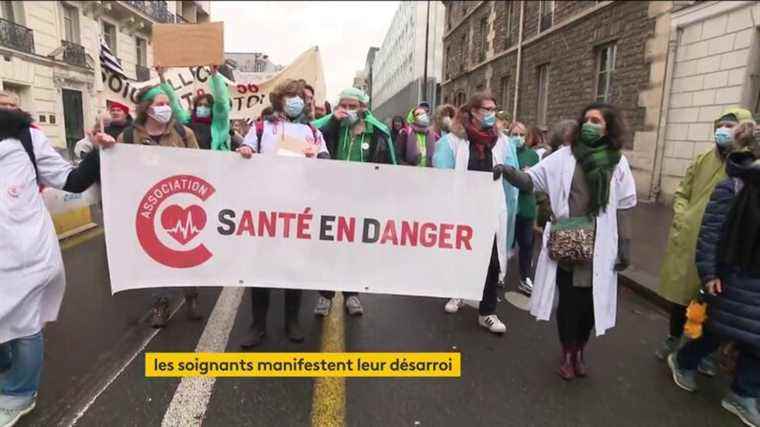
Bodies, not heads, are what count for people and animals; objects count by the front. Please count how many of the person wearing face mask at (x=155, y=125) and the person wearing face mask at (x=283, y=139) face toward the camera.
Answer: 2

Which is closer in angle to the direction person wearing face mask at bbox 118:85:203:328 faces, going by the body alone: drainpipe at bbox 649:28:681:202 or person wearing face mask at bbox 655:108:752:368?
the person wearing face mask

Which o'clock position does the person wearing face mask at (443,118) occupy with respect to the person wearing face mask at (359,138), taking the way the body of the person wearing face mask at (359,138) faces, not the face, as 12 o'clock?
the person wearing face mask at (443,118) is roughly at 7 o'clock from the person wearing face mask at (359,138).

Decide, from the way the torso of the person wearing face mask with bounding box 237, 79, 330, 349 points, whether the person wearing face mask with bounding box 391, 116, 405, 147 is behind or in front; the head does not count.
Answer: behind

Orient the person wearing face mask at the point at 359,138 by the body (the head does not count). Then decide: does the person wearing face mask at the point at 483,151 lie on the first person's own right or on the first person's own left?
on the first person's own left

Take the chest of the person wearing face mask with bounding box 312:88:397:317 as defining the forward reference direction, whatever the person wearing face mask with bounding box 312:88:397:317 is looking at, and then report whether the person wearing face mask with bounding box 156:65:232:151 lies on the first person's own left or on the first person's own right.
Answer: on the first person's own right

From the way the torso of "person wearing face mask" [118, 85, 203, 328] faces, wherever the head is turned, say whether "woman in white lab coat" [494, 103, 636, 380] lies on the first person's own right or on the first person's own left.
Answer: on the first person's own left

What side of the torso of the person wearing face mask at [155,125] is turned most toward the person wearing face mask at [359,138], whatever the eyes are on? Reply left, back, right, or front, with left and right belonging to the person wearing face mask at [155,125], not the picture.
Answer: left

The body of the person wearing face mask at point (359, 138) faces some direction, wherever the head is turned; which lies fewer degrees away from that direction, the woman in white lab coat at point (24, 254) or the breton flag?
the woman in white lab coat
